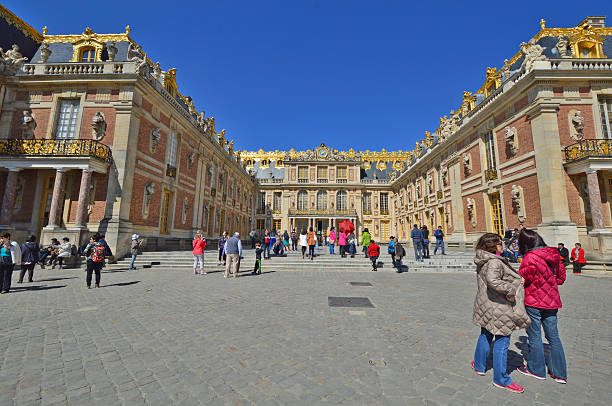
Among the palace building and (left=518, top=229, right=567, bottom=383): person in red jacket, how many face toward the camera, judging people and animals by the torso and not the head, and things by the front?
1

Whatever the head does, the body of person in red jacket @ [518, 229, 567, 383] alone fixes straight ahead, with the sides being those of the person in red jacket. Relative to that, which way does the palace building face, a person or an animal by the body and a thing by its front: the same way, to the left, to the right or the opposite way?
the opposite way

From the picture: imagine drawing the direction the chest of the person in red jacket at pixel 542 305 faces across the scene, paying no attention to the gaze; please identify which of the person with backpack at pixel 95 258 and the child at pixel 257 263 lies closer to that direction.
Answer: the child

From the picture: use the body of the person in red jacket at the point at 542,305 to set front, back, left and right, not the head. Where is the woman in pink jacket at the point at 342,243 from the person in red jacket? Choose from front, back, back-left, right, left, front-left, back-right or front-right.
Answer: front

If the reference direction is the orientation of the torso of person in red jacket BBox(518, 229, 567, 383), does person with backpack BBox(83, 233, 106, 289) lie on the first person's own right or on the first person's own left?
on the first person's own left

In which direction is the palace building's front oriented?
toward the camera

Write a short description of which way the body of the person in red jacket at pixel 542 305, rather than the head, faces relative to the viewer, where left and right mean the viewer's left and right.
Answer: facing away from the viewer and to the left of the viewer

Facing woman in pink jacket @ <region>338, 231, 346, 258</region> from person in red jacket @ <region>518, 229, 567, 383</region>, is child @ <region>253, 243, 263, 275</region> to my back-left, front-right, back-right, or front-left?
front-left

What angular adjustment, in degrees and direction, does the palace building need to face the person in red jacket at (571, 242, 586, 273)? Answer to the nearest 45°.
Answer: approximately 90° to its left

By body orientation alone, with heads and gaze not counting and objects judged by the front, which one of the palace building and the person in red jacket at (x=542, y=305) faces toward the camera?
the palace building

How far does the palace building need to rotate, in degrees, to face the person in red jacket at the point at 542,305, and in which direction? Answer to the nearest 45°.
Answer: approximately 45° to its right
